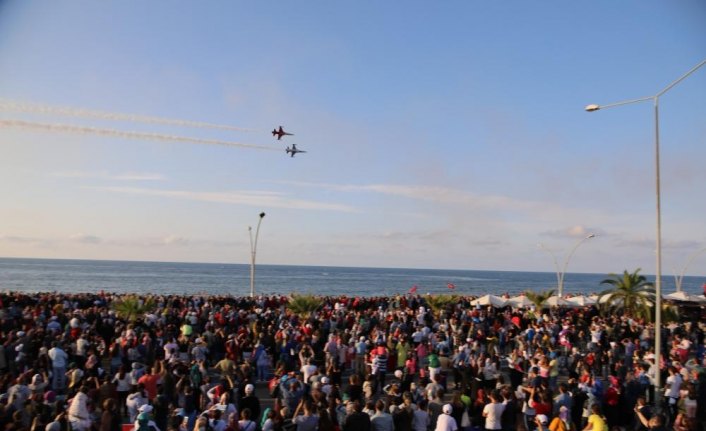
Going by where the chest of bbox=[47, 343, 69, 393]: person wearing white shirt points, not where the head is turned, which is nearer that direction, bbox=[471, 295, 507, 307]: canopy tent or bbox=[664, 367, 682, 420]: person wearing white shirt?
the canopy tent

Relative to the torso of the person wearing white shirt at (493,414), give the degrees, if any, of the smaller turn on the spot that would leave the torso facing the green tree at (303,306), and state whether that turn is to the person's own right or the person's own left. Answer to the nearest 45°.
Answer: approximately 45° to the person's own left

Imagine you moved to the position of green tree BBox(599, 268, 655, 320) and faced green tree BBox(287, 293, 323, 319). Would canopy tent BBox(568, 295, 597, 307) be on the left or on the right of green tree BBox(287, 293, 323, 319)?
right

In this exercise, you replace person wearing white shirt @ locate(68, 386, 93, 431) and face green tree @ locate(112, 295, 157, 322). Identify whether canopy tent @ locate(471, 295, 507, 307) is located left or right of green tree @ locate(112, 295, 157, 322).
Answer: right

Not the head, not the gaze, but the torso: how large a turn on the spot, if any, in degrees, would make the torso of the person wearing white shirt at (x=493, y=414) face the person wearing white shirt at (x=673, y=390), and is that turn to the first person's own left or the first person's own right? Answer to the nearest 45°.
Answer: approximately 45° to the first person's own right

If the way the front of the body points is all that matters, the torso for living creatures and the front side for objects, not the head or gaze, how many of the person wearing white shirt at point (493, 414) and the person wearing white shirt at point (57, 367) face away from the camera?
2

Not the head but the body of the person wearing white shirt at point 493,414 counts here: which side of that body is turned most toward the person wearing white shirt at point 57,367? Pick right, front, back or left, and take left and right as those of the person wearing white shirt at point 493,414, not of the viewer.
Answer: left

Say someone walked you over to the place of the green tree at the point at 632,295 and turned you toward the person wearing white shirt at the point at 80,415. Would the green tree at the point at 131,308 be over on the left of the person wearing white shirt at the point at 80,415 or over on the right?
right

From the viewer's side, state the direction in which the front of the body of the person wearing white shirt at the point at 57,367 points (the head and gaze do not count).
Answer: away from the camera

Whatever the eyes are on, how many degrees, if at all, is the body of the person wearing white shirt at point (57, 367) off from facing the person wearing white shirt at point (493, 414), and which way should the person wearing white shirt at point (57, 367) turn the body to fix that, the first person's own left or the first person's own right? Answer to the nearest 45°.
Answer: approximately 135° to the first person's own right

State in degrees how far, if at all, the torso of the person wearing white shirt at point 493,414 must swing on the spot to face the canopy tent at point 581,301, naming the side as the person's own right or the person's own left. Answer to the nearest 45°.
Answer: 0° — they already face it

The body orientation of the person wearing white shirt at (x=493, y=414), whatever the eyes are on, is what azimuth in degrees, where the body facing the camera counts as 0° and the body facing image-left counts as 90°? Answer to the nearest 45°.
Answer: approximately 180°

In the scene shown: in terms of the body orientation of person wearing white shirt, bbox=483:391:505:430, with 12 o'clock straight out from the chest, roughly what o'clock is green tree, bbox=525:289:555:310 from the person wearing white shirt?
The green tree is roughly at 12 o'clock from the person wearing white shirt.
